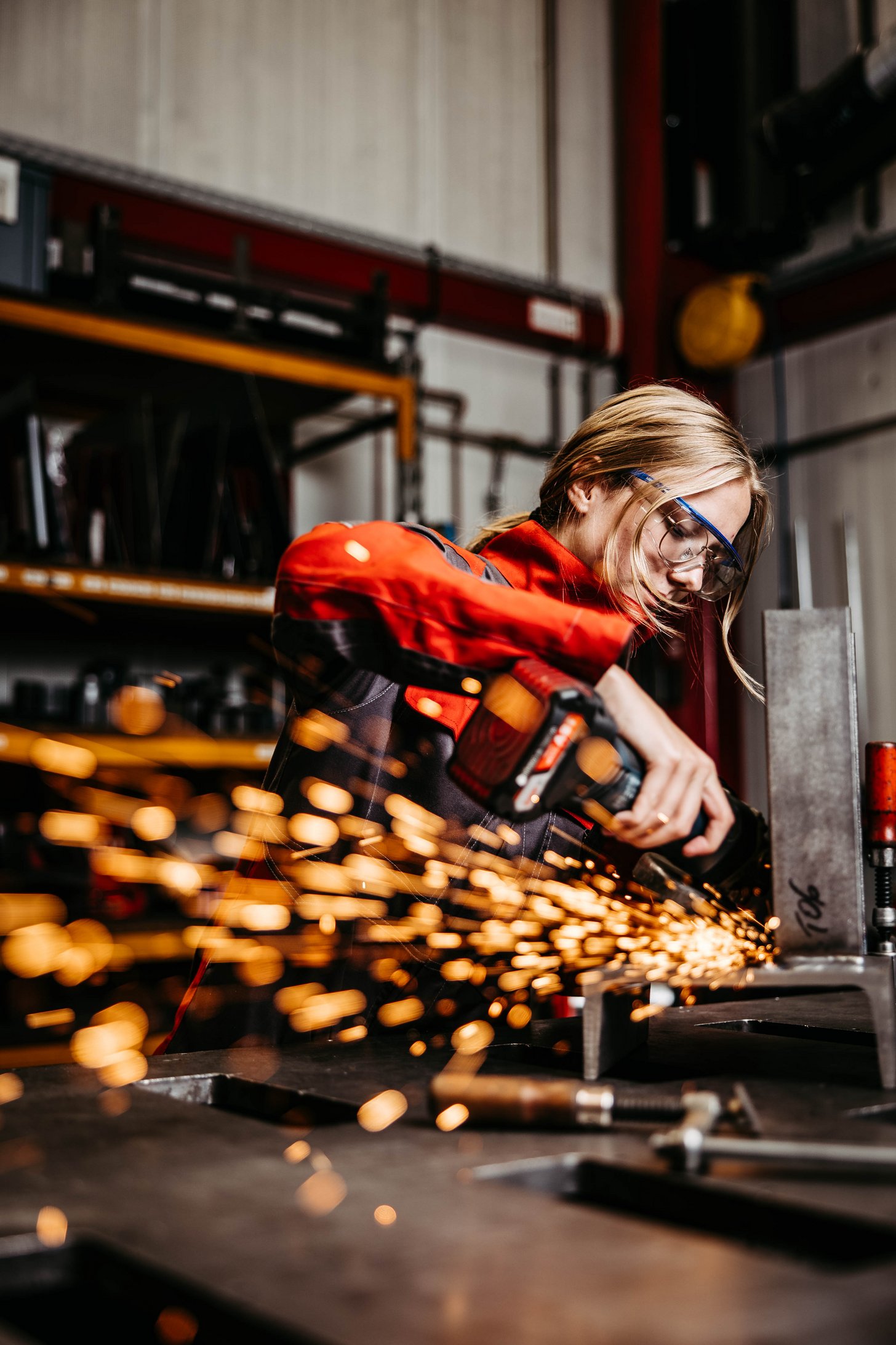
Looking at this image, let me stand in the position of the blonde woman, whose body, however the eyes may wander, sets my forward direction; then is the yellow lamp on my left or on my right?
on my left

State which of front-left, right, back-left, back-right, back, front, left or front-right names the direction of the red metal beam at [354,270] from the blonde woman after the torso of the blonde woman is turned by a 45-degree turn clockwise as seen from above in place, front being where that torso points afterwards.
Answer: back-left

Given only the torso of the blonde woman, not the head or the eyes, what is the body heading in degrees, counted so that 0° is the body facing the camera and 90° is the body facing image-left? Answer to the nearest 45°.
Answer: approximately 270°

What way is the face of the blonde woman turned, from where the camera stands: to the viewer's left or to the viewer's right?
to the viewer's right
